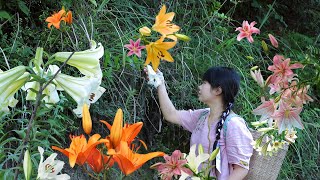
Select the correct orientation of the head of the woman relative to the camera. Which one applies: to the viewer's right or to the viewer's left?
to the viewer's left

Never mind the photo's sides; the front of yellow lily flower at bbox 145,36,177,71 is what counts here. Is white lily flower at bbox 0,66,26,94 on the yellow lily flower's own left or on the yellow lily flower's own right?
on the yellow lily flower's own right

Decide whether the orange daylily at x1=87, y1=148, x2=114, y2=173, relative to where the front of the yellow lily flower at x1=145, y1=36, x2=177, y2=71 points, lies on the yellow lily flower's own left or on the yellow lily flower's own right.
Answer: on the yellow lily flower's own right

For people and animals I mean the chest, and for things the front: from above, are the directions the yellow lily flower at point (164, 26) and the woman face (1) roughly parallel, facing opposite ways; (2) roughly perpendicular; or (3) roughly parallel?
roughly perpendicular

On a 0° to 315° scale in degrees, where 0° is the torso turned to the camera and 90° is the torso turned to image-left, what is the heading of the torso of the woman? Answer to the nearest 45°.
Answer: approximately 45°

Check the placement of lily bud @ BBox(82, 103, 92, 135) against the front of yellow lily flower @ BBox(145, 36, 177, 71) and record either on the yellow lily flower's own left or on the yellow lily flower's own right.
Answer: on the yellow lily flower's own right

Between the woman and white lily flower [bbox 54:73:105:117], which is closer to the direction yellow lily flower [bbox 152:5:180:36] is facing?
the woman

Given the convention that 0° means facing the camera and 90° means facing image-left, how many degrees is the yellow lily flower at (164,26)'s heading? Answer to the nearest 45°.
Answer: approximately 315°

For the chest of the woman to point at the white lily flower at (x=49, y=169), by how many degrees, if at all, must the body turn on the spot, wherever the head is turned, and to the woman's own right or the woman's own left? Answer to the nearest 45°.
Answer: approximately 45° to the woman's own left
